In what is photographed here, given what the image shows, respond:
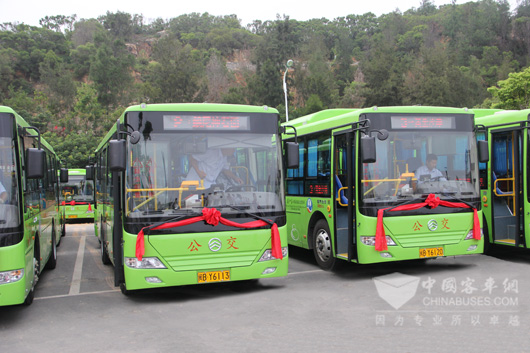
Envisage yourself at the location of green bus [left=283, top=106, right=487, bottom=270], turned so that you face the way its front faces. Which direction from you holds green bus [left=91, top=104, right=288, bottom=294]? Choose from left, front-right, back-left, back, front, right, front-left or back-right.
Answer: right

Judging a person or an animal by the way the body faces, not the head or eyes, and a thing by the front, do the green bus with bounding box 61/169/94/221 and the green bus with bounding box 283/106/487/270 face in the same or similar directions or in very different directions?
same or similar directions

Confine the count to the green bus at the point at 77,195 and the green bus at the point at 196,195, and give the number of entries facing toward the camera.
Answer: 2

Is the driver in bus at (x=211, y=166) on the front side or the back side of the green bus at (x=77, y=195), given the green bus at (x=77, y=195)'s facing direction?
on the front side

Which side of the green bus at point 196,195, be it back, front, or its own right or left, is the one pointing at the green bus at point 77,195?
back

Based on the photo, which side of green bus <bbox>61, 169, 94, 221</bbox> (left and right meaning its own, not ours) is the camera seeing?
front

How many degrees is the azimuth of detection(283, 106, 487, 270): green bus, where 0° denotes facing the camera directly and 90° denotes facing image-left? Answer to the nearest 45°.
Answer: approximately 315°

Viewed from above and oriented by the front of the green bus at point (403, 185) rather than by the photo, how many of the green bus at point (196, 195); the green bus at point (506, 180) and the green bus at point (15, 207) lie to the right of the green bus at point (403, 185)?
2

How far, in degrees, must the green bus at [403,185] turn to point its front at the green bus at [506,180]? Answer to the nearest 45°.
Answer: approximately 90° to its left

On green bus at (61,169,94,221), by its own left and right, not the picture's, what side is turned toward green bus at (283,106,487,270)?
front

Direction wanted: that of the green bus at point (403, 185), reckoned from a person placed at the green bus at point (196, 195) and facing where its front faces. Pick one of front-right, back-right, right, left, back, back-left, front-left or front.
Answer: left

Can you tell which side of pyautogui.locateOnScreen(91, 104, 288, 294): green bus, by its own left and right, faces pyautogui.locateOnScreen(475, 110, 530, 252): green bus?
left

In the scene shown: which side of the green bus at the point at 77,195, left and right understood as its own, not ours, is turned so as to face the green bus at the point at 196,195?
front
